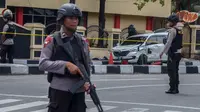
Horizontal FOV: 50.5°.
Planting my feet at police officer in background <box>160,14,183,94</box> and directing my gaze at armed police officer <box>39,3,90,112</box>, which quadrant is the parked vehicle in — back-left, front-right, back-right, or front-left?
back-right

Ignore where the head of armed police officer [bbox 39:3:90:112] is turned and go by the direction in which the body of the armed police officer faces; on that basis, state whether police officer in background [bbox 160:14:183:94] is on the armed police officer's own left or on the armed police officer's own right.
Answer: on the armed police officer's own left

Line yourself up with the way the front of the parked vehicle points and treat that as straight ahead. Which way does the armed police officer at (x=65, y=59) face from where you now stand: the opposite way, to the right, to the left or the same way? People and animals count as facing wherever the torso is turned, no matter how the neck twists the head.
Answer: to the left

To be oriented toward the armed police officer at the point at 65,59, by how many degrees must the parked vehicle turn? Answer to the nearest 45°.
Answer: approximately 45° to its left
